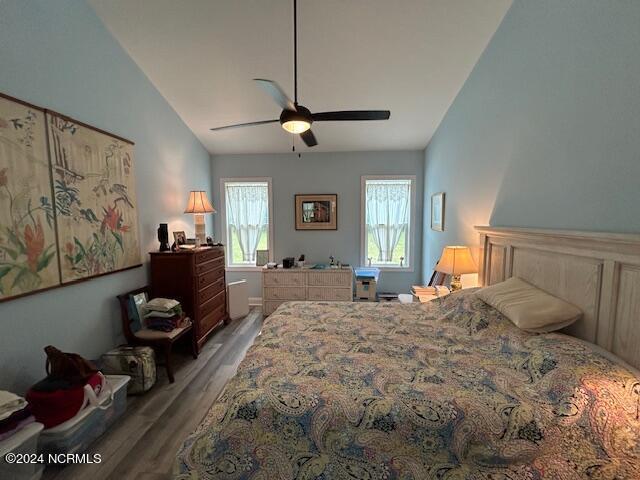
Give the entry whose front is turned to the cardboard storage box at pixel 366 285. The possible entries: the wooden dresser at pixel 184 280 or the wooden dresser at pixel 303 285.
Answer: the wooden dresser at pixel 184 280

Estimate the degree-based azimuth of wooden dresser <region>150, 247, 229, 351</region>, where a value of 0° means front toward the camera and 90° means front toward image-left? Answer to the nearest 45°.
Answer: approximately 270°

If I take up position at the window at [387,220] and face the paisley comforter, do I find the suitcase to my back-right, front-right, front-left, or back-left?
front-right

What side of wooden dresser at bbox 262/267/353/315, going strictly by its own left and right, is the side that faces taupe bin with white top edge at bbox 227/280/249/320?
right

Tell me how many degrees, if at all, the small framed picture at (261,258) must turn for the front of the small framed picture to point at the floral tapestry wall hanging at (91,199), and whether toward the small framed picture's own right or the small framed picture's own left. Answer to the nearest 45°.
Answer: approximately 45° to the small framed picture's own right

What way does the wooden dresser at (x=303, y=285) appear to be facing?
toward the camera

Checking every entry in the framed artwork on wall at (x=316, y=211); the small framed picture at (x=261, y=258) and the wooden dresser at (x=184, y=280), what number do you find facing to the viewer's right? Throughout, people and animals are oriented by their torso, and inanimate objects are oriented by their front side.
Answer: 1

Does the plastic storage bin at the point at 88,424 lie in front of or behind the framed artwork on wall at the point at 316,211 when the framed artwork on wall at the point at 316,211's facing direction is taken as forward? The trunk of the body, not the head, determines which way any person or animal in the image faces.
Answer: in front

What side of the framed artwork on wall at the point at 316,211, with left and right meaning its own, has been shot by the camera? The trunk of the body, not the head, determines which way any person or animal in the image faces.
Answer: front

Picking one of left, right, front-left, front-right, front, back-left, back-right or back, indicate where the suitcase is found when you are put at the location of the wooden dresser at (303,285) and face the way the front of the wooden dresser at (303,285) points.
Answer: front-right

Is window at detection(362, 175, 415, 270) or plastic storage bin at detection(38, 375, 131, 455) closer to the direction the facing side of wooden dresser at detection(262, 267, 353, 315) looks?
the plastic storage bin
